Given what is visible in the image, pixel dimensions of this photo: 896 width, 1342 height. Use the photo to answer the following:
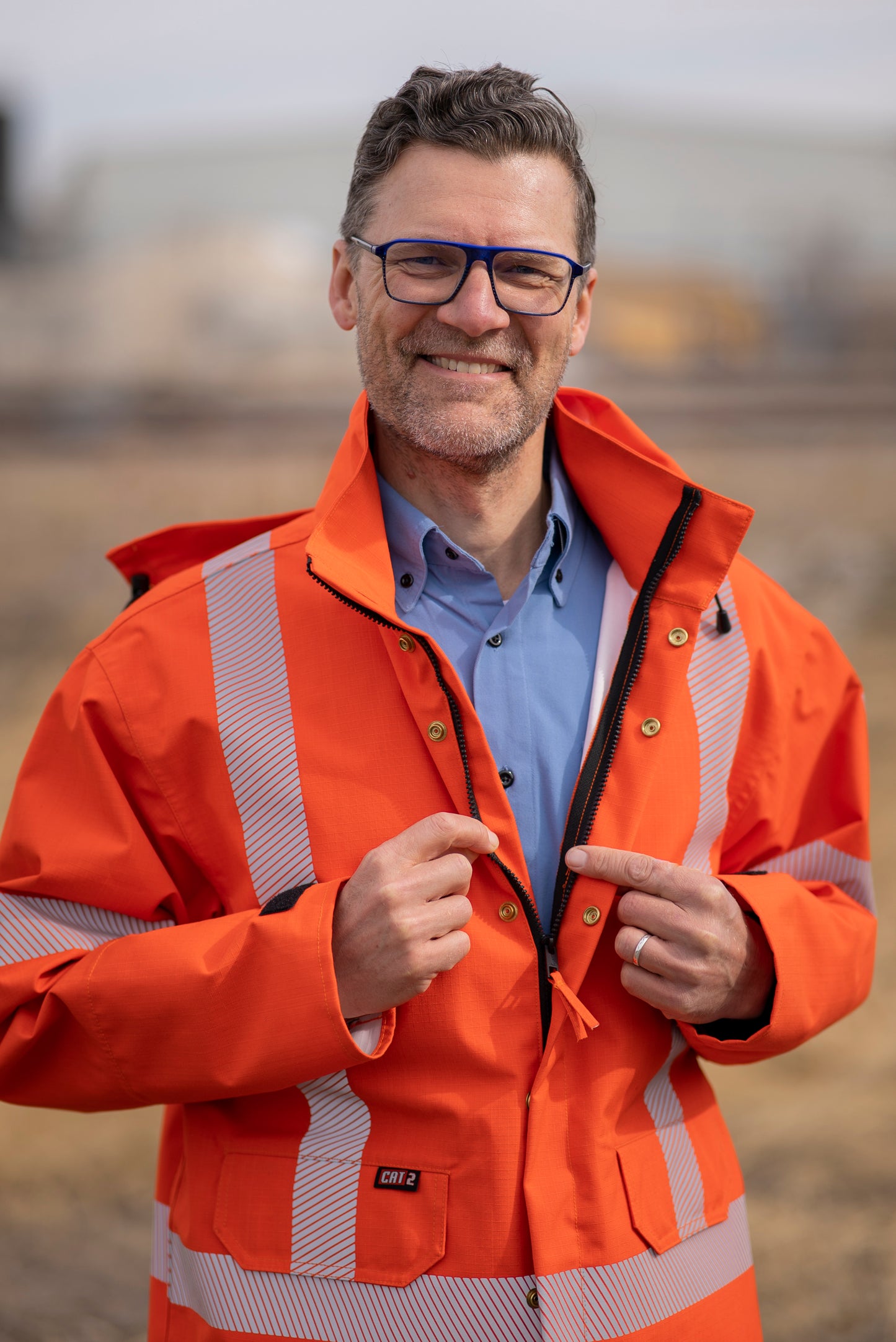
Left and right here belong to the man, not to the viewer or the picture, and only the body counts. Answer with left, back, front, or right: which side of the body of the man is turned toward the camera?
front

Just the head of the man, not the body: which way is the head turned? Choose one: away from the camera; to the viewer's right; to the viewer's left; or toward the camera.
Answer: toward the camera
